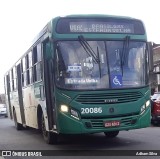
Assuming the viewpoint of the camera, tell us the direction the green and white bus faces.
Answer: facing the viewer and to the right of the viewer
